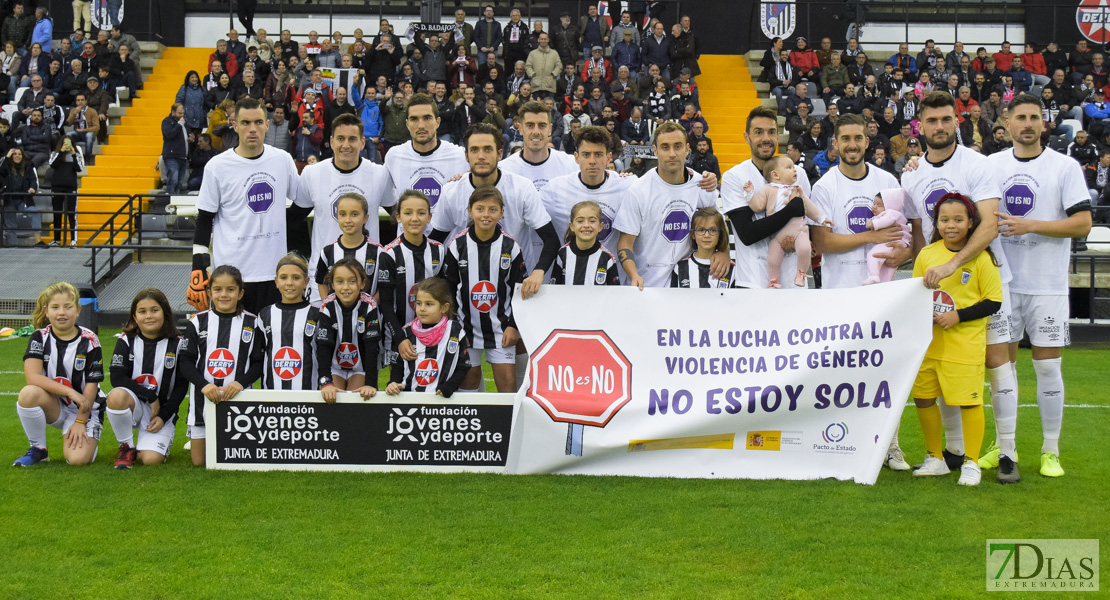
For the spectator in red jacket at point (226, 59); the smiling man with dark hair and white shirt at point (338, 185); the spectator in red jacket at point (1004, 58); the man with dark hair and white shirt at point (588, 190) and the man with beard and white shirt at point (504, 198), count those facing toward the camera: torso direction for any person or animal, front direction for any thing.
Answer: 5

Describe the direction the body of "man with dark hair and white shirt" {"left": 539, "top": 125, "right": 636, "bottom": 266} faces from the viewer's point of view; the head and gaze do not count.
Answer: toward the camera

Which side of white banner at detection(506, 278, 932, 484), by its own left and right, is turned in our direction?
front

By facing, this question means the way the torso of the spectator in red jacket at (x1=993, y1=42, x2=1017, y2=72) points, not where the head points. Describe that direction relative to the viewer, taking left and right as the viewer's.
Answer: facing the viewer

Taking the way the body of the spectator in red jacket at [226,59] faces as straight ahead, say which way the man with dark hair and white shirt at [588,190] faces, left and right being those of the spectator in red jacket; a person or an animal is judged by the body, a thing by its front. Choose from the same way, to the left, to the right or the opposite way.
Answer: the same way

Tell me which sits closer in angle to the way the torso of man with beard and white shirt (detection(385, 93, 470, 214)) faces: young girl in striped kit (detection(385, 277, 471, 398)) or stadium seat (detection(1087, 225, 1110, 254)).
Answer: the young girl in striped kit

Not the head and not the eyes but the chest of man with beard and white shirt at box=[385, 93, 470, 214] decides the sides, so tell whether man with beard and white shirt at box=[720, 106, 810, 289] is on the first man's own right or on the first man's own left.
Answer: on the first man's own left

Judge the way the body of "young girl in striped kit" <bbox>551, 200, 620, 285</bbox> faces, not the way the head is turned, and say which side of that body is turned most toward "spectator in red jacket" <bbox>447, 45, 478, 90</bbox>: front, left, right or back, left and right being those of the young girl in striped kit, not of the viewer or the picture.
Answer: back

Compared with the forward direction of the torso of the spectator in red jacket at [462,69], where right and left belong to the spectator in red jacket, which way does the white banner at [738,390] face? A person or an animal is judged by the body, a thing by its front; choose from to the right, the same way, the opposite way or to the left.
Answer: the same way

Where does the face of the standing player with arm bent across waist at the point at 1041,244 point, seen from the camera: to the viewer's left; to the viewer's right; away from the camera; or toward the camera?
toward the camera

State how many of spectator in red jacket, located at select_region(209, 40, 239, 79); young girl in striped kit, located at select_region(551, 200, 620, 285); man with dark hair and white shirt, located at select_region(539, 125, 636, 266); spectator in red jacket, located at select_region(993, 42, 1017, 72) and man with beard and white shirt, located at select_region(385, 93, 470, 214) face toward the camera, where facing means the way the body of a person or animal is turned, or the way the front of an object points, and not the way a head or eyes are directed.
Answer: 5

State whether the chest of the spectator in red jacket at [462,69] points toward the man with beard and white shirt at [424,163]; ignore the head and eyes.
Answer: yes

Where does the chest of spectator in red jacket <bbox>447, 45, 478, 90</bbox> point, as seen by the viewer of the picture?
toward the camera

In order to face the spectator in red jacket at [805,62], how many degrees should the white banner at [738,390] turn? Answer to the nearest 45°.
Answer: approximately 180°
